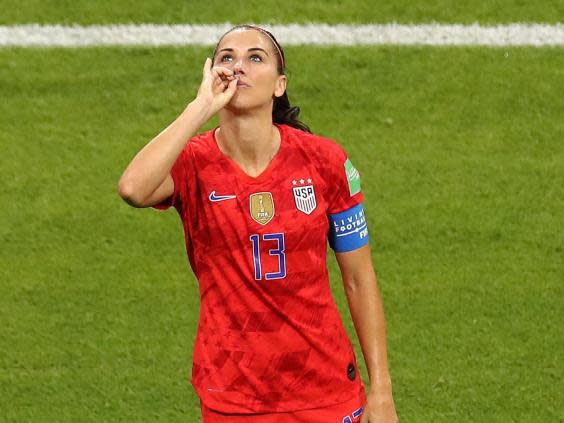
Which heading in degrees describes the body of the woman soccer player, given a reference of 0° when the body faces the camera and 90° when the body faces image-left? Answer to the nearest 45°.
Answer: approximately 0°
